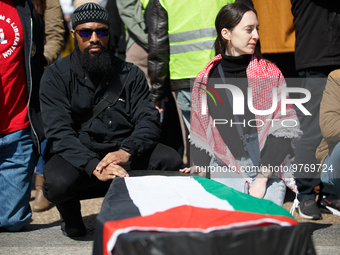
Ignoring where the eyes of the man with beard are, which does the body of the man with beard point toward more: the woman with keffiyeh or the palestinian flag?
the palestinian flag

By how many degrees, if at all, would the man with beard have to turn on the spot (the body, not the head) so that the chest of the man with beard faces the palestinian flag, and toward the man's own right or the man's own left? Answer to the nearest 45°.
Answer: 0° — they already face it

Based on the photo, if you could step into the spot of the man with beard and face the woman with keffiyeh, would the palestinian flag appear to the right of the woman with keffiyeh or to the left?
right

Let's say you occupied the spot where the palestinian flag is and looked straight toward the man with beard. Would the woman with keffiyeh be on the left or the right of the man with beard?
right

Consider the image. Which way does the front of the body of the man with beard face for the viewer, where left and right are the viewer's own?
facing the viewer

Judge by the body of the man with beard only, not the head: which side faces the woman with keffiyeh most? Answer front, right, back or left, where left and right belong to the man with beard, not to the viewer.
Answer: left
